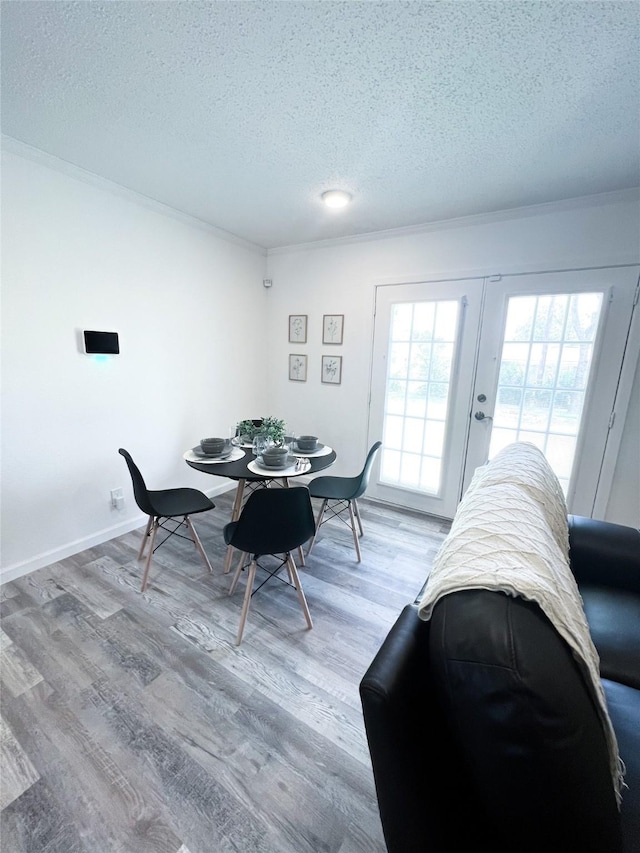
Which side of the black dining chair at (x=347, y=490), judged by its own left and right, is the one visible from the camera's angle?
left

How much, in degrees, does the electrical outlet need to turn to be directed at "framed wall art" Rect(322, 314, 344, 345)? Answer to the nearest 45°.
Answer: approximately 45° to its left

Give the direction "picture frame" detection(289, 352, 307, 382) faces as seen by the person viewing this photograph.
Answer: facing the viewer and to the left of the viewer

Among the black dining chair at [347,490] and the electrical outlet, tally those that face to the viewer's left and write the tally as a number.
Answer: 1

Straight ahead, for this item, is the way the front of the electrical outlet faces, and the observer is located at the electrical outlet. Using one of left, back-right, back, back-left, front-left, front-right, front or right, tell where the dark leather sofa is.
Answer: front-right

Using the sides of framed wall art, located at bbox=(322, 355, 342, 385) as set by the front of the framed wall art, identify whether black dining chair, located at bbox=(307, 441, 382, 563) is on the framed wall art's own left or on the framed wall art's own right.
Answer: on the framed wall art's own left

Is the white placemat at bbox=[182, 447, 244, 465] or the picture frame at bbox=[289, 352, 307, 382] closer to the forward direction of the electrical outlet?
the white placemat

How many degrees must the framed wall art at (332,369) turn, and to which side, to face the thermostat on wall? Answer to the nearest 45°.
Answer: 0° — it already faces it

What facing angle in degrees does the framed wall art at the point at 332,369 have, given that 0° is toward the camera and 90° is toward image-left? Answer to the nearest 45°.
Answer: approximately 45°

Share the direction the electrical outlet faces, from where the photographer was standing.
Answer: facing the viewer and to the right of the viewer

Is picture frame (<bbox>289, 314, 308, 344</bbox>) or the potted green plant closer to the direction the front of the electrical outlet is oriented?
the potted green plant

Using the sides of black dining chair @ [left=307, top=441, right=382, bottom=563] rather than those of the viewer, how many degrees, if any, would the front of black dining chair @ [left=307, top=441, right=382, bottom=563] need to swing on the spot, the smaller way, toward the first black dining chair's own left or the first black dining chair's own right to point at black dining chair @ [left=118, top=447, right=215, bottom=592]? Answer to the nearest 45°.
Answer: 0° — it already faces it
